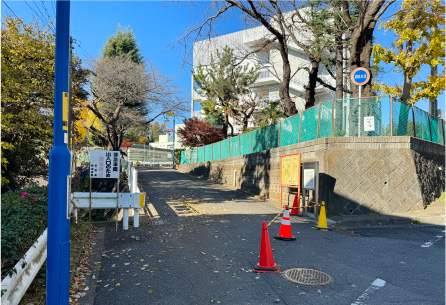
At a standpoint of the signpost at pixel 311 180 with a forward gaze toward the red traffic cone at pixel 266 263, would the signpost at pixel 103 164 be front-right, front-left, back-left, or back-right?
front-right

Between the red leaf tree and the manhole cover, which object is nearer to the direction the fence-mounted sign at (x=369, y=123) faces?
the manhole cover

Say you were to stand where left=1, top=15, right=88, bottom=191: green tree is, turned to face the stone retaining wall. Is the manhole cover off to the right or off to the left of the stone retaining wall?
right

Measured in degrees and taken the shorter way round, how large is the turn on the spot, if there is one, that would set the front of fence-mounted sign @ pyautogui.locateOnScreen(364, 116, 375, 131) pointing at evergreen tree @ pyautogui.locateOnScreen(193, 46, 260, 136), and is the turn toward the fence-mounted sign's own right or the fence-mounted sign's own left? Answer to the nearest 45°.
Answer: approximately 135° to the fence-mounted sign's own right

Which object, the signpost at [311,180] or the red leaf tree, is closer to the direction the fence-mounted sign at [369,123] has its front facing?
the signpost

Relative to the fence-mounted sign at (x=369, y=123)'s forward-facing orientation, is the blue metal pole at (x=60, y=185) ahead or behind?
ahead

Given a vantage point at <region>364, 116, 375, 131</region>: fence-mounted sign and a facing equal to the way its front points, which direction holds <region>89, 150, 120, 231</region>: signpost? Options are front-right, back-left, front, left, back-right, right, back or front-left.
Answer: front-right

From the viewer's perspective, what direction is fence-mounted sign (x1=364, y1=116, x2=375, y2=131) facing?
toward the camera

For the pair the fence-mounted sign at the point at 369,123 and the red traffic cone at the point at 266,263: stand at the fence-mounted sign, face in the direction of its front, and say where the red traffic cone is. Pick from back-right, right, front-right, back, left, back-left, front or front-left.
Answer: front
